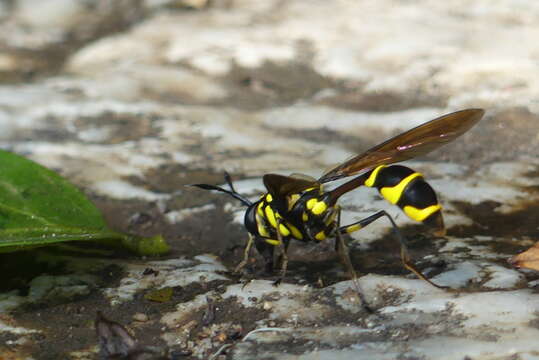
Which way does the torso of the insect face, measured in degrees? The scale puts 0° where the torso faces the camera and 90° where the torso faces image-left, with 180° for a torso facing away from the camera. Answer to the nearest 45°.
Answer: approximately 90°

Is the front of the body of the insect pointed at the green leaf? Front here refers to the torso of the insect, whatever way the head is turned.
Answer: yes
